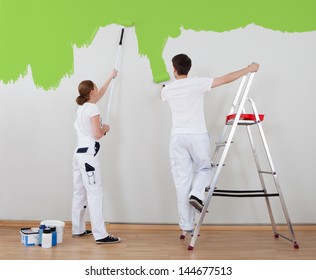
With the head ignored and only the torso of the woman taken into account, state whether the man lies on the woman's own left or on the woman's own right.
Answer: on the woman's own right

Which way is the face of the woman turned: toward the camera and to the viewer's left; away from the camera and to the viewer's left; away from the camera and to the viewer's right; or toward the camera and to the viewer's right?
away from the camera and to the viewer's right

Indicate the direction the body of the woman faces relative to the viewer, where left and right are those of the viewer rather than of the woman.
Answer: facing away from the viewer and to the right of the viewer
